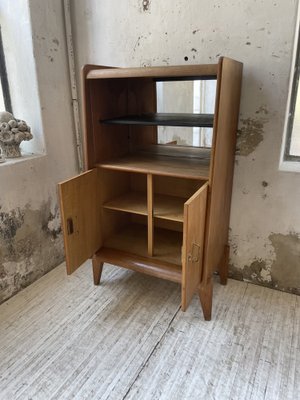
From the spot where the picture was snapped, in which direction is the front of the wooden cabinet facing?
facing the viewer and to the left of the viewer

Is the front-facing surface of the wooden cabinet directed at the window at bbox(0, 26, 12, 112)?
no

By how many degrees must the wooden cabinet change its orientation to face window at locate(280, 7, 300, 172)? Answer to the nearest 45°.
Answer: approximately 135° to its left
